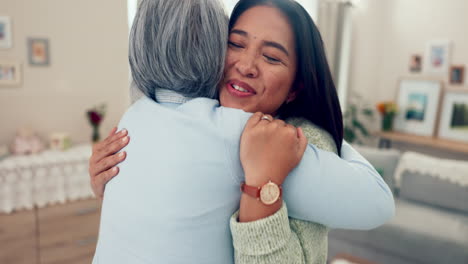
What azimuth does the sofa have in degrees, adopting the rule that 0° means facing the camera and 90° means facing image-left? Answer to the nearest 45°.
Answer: approximately 45°

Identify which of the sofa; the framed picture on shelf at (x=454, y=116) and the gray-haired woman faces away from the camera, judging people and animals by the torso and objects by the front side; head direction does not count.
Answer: the gray-haired woman

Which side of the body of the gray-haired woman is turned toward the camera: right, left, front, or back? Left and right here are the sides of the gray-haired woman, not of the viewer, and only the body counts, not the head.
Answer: back

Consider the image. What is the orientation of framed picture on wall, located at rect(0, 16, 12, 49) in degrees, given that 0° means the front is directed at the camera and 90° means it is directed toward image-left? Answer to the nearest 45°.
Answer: approximately 315°

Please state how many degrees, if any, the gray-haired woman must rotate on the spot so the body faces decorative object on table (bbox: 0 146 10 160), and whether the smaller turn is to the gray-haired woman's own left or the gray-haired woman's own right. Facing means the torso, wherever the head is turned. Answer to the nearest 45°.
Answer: approximately 45° to the gray-haired woman's own left

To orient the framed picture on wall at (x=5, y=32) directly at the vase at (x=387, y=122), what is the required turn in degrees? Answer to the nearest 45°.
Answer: approximately 45° to its left

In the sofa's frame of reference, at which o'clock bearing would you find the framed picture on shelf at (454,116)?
The framed picture on shelf is roughly at 5 o'clock from the sofa.
